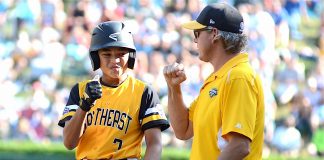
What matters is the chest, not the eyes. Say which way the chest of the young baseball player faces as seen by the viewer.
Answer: toward the camera

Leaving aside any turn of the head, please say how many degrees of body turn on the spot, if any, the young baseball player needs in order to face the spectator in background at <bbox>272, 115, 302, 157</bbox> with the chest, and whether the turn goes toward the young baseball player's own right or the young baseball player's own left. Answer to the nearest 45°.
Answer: approximately 135° to the young baseball player's own left
